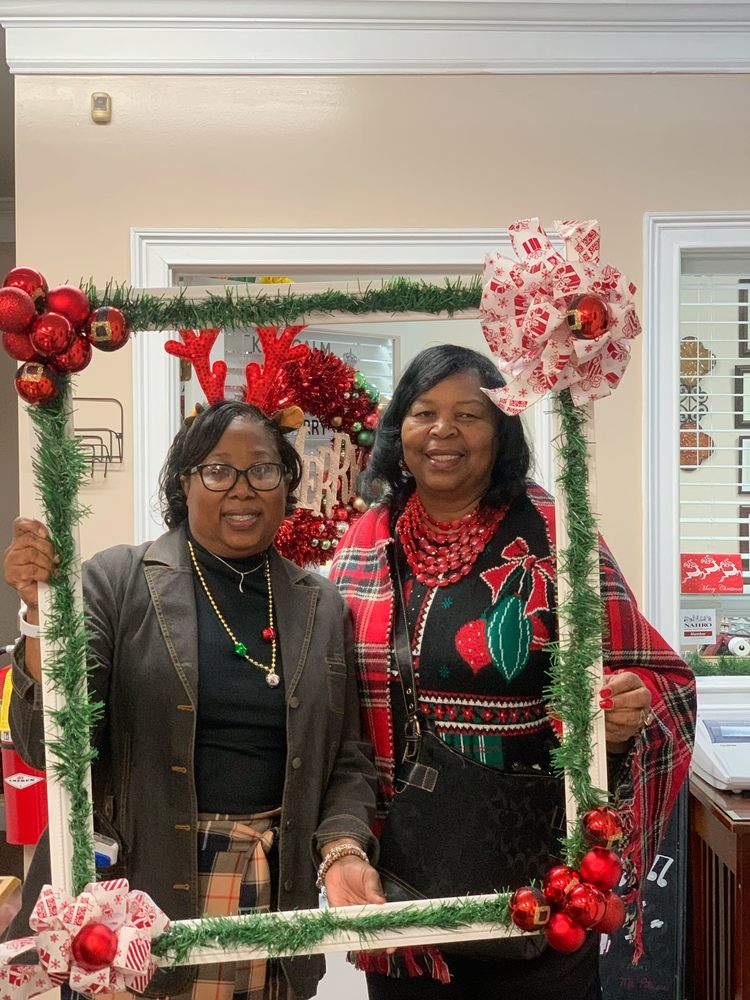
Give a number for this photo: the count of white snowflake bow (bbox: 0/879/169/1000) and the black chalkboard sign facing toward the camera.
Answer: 2

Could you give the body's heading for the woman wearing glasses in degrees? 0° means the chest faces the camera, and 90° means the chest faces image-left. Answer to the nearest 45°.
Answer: approximately 0°

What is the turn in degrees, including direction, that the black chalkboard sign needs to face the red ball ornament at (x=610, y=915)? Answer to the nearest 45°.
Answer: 0° — it already faces it

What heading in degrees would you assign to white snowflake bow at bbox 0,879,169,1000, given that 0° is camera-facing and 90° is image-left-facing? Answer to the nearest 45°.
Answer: approximately 0°
